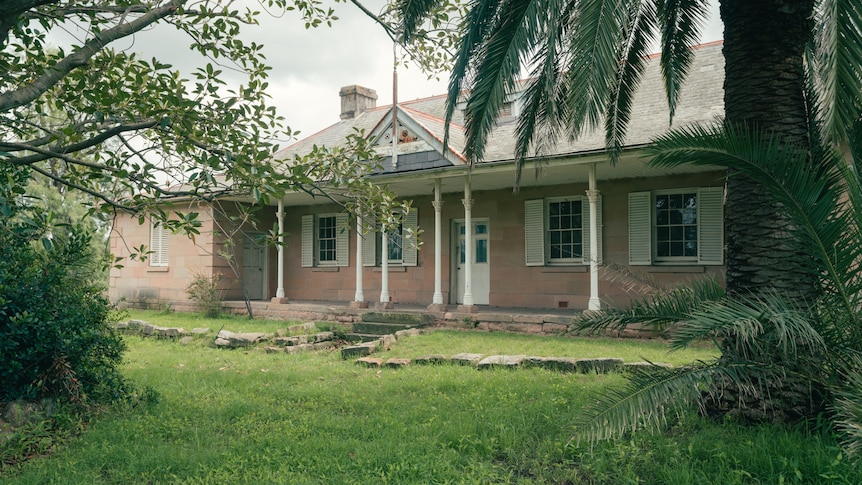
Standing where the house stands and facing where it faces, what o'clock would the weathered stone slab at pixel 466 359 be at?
The weathered stone slab is roughly at 11 o'clock from the house.

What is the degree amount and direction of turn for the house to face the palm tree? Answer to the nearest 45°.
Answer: approximately 45° to its left

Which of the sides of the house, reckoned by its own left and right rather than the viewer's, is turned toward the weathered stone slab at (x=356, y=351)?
front

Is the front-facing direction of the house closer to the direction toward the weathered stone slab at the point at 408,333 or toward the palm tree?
the weathered stone slab

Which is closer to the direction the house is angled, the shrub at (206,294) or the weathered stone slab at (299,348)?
the weathered stone slab

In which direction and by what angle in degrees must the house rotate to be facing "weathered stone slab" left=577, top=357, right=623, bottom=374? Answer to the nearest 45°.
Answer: approximately 45° to its left

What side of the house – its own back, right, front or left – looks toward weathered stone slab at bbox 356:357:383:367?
front

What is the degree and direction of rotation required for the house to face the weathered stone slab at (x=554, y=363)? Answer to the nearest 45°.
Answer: approximately 45° to its left
